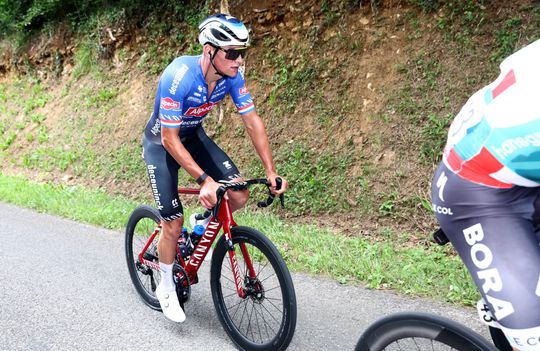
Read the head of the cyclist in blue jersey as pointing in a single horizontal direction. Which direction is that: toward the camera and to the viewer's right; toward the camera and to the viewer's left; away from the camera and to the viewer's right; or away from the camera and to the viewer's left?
toward the camera and to the viewer's right

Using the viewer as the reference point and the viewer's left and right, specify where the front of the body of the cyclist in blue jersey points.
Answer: facing the viewer and to the right of the viewer
